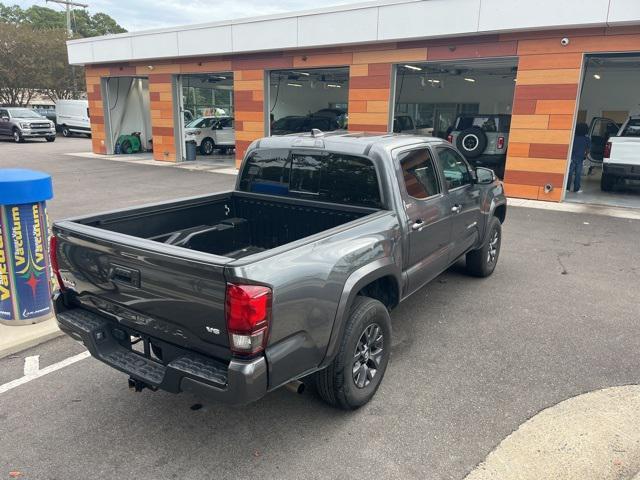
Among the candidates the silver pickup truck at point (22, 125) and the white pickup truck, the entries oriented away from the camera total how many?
1

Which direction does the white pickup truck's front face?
away from the camera

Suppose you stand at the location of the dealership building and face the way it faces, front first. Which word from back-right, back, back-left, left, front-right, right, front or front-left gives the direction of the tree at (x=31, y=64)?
right

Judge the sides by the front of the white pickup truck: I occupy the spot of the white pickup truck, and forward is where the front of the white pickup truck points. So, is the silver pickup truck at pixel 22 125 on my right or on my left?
on my left

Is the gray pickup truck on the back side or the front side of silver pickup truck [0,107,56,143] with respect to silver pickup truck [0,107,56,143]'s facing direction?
on the front side

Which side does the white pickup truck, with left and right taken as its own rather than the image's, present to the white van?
left

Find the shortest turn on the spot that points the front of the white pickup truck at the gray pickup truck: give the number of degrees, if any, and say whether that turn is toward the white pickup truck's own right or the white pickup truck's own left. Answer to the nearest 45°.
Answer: approximately 180°

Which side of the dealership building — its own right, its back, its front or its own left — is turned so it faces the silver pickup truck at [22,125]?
right

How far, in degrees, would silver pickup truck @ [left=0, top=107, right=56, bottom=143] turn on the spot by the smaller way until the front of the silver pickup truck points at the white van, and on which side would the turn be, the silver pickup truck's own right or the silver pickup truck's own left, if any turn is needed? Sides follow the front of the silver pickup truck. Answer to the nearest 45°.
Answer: approximately 90° to the silver pickup truck's own left

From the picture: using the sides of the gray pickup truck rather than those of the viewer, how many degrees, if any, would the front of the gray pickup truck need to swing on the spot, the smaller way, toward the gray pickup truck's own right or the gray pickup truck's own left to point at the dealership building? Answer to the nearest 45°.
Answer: approximately 45° to the gray pickup truck's own left

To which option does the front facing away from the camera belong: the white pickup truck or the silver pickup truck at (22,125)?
the white pickup truck

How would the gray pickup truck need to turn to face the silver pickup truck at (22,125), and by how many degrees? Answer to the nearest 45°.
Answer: approximately 90° to its left

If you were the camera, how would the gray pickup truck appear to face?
facing away from the viewer and to the right of the viewer

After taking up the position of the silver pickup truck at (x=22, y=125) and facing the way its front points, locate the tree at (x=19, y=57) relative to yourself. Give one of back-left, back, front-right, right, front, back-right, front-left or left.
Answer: back-left
